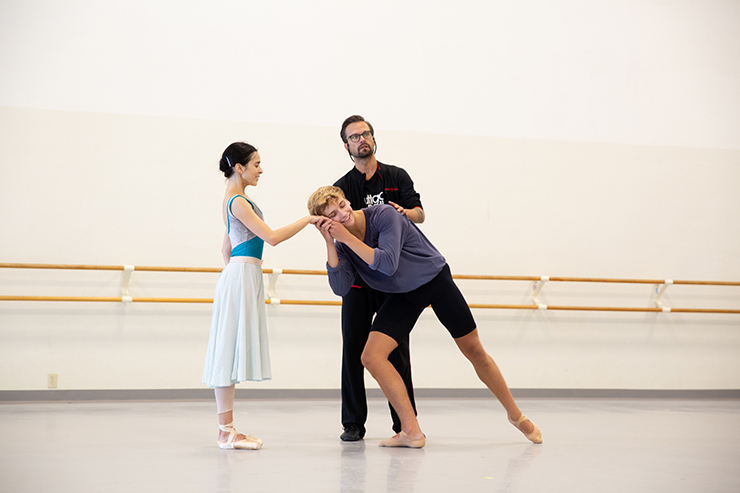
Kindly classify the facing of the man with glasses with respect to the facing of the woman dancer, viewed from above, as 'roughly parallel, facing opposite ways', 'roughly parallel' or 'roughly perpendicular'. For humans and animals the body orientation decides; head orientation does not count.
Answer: roughly perpendicular

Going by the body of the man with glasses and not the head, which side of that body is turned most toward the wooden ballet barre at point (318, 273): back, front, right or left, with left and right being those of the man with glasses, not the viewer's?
back

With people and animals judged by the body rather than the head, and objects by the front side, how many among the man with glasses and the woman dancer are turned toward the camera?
1

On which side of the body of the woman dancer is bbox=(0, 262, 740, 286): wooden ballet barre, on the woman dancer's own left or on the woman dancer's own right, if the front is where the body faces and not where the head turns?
on the woman dancer's own left

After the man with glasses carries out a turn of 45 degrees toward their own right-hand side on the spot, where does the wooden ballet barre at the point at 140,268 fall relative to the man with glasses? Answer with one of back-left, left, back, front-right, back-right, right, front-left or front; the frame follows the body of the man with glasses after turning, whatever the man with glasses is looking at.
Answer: right

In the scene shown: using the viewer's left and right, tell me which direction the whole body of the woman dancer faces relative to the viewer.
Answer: facing to the right of the viewer

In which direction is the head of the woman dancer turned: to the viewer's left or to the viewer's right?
to the viewer's right

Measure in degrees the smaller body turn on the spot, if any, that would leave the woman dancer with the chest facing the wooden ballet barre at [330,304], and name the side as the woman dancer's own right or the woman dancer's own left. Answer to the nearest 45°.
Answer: approximately 90° to the woman dancer's own left

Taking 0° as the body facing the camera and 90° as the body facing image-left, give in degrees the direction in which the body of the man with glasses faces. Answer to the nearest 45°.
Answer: approximately 0°
